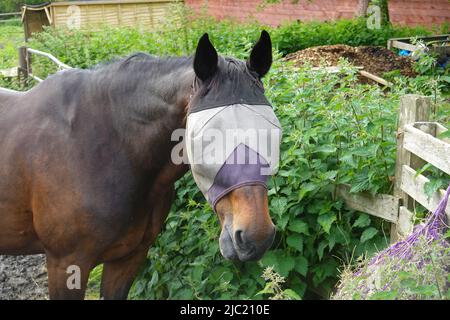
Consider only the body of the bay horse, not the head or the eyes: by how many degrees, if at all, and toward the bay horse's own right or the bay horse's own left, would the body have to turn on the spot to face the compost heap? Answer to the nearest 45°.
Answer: approximately 90° to the bay horse's own left

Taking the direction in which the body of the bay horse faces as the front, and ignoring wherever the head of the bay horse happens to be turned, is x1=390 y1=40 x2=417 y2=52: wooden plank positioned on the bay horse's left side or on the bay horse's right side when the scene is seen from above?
on the bay horse's left side

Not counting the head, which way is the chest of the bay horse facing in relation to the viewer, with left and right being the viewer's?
facing the viewer and to the right of the viewer

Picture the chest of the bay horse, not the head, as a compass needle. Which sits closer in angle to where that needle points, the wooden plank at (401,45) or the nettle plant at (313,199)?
the nettle plant

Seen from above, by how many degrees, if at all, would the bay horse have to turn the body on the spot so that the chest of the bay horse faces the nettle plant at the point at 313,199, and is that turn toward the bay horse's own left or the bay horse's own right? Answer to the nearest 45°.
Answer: approximately 45° to the bay horse's own left

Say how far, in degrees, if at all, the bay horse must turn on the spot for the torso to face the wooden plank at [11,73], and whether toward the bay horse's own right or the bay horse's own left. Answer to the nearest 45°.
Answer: approximately 135° to the bay horse's own left
